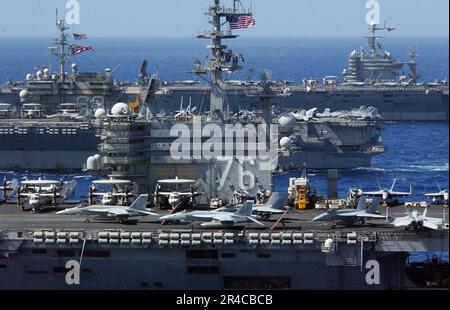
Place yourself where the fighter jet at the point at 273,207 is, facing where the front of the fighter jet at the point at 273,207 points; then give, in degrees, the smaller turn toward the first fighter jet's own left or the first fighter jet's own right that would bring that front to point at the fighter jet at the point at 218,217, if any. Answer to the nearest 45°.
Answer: approximately 45° to the first fighter jet's own left

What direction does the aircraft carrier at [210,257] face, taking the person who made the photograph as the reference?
facing to the left of the viewer

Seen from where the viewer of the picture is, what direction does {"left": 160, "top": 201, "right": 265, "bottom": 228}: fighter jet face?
facing to the left of the viewer

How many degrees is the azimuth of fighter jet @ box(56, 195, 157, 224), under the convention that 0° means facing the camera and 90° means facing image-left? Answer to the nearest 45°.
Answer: approximately 90°
